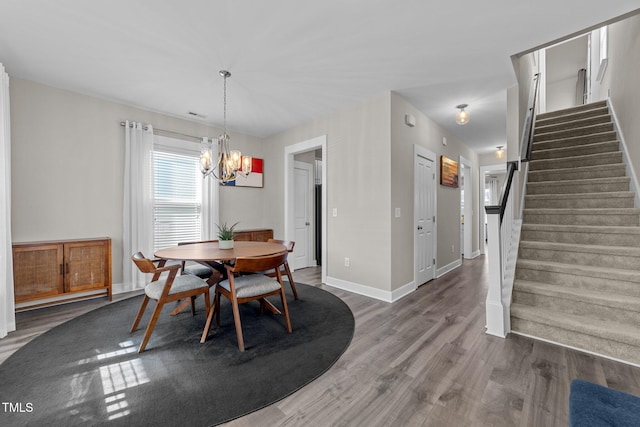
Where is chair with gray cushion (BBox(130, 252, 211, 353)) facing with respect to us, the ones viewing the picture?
facing away from the viewer and to the right of the viewer

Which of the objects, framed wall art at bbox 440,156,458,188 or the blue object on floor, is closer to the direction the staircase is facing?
the blue object on floor

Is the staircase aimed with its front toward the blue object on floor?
yes

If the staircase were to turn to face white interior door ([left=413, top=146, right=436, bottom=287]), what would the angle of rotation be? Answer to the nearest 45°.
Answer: approximately 90° to its right

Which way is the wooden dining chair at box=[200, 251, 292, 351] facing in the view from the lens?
facing away from the viewer and to the left of the viewer

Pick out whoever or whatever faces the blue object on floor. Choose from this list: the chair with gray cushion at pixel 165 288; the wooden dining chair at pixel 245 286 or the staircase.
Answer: the staircase
